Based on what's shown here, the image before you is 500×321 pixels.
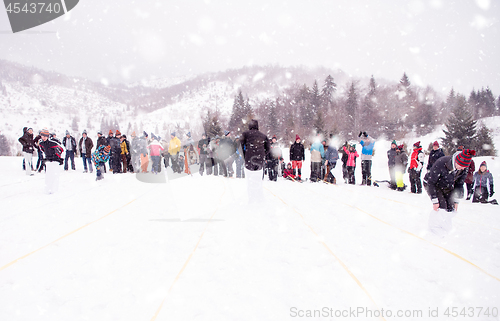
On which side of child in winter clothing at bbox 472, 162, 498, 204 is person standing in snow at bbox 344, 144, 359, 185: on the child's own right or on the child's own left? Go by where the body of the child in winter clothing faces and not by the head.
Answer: on the child's own right

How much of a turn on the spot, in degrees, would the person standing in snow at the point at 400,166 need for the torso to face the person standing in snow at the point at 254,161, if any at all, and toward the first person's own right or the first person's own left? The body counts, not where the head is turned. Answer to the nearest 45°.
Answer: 0° — they already face them

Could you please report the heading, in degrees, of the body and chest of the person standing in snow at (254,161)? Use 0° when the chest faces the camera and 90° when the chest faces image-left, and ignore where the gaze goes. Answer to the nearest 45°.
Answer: approximately 180°

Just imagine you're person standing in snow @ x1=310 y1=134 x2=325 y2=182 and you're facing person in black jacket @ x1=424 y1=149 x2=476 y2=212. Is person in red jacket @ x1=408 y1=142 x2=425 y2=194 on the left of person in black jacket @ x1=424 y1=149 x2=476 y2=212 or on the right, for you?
left
